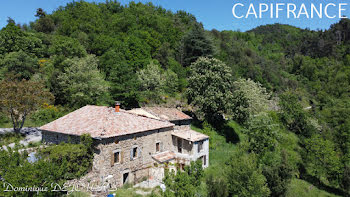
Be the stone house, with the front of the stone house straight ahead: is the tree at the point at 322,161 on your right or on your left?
on your left

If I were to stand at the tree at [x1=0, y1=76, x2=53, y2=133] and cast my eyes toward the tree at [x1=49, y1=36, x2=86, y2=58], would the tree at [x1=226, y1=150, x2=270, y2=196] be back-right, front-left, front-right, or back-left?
back-right

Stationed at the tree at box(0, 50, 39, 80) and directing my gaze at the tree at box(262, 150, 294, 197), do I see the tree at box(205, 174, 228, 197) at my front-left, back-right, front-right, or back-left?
front-right

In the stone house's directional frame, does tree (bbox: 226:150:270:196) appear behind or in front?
in front

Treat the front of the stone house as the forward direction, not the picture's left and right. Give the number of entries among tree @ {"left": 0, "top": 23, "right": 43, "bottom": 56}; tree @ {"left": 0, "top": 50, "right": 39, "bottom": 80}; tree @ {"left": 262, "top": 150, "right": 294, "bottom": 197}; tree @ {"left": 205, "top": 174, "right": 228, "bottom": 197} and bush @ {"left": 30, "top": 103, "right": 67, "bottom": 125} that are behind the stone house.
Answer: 3

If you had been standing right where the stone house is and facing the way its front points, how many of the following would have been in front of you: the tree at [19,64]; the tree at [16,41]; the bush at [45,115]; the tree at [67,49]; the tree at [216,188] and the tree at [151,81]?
1

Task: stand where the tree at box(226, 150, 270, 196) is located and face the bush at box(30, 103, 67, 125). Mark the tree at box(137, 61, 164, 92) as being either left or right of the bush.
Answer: right

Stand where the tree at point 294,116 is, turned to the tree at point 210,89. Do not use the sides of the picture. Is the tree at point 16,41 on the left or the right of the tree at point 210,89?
right

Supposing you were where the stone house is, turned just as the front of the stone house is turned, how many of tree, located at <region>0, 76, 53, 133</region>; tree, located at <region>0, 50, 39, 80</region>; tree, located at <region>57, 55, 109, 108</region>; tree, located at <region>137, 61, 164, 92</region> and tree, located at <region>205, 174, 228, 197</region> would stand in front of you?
1

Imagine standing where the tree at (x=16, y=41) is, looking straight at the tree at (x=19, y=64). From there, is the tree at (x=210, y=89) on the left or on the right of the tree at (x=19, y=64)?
left

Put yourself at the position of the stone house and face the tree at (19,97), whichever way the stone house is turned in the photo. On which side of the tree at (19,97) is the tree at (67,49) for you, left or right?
right

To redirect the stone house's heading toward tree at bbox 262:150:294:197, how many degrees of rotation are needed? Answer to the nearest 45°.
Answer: approximately 45° to its left

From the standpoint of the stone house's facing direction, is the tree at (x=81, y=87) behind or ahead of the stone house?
behind

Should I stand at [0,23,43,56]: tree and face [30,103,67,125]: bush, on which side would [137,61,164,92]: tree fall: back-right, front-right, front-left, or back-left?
front-left
